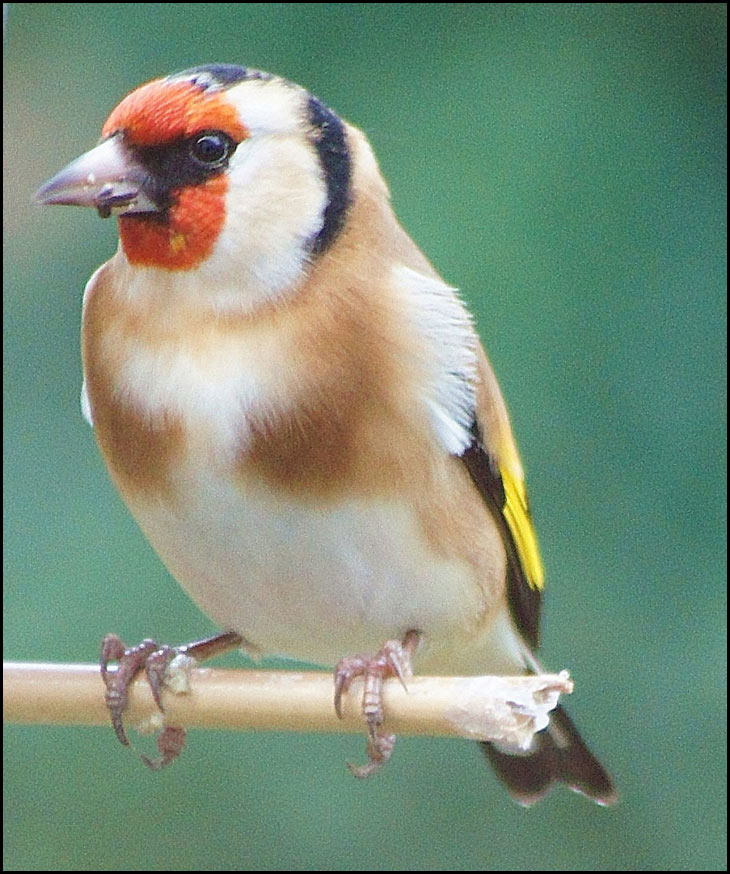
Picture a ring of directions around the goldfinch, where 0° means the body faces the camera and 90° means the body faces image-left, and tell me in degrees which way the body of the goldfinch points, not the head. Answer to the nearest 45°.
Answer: approximately 45°
